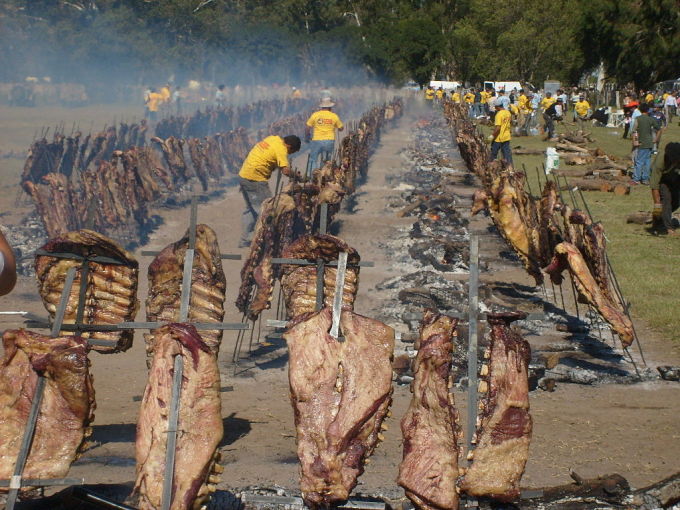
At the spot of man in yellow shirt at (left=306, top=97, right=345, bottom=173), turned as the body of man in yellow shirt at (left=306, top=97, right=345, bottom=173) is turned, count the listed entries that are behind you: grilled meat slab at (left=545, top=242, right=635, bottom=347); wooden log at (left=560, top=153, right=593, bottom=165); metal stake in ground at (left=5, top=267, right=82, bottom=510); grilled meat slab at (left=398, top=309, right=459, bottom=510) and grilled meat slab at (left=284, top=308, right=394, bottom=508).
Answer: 4
